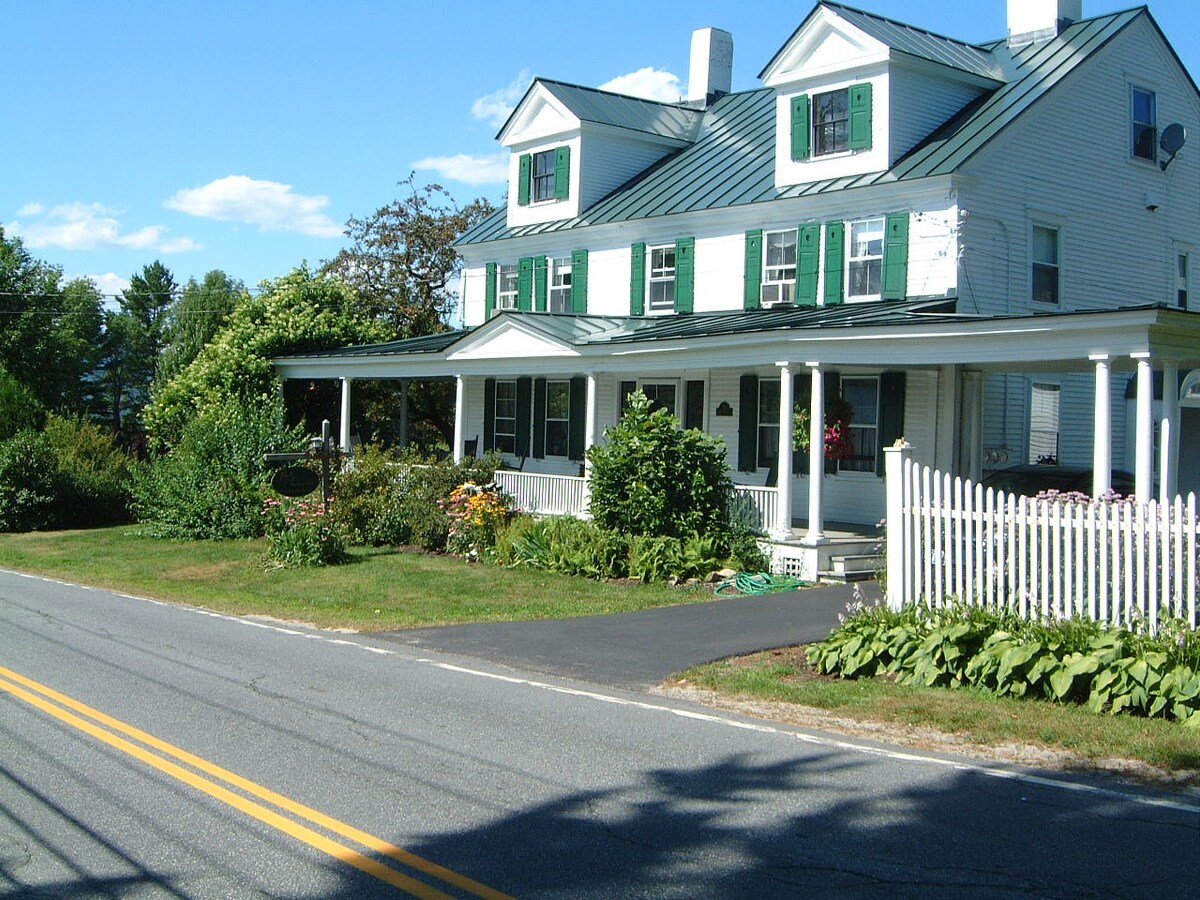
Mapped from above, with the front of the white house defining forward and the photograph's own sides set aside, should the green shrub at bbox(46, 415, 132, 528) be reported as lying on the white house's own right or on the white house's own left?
on the white house's own right

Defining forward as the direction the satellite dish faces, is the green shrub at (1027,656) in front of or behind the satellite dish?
in front

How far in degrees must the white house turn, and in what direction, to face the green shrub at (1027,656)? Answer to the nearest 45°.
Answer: approximately 45° to its left

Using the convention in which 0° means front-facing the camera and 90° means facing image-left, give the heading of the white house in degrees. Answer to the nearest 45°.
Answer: approximately 45°

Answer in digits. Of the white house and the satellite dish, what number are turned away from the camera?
0

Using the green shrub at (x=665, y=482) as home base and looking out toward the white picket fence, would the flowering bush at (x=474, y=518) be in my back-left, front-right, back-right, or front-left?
back-right

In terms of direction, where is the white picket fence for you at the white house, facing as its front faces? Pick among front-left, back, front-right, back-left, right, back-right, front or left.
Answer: front-left

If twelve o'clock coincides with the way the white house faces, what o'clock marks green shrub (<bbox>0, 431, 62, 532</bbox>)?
The green shrub is roughly at 2 o'clock from the white house.
